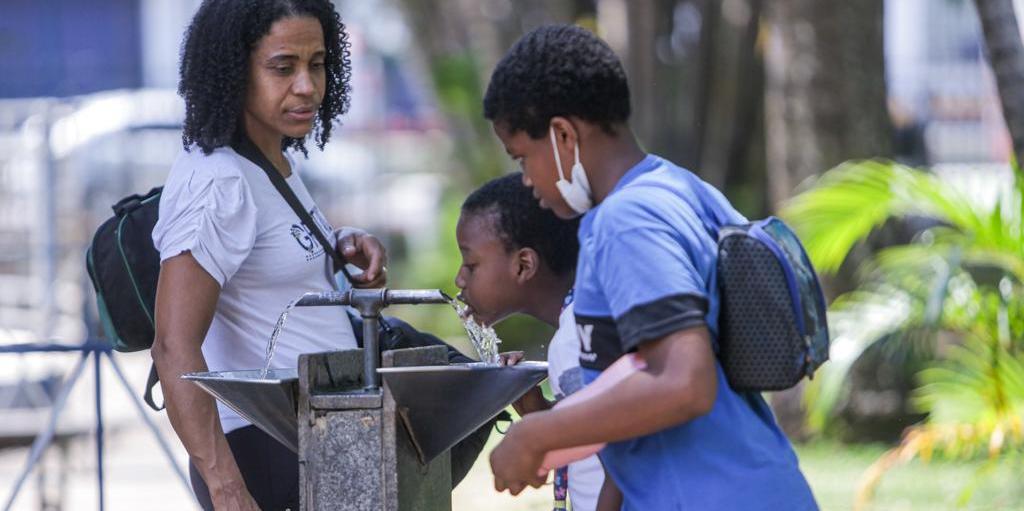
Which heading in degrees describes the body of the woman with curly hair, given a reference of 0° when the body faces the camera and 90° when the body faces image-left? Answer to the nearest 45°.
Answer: approximately 315°

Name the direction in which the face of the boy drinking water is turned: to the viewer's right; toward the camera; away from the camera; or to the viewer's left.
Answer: to the viewer's left

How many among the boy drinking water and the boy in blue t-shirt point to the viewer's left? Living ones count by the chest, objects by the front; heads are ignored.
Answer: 2

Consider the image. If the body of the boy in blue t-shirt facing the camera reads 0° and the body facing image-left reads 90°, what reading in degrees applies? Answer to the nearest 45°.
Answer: approximately 90°

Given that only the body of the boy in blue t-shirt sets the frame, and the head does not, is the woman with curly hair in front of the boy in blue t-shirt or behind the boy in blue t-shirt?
in front

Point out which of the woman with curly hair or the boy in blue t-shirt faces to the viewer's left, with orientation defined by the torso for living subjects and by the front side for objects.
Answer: the boy in blue t-shirt

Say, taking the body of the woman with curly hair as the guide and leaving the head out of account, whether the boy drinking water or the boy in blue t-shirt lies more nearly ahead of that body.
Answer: the boy in blue t-shirt

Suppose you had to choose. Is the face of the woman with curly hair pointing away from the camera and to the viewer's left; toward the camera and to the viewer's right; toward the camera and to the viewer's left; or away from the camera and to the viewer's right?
toward the camera and to the viewer's right

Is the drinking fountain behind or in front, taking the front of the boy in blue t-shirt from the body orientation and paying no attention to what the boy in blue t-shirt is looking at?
in front

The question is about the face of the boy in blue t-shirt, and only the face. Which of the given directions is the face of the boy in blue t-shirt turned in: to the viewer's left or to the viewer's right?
to the viewer's left

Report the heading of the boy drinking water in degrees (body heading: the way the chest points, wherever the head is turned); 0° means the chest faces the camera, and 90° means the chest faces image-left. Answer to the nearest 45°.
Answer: approximately 90°
